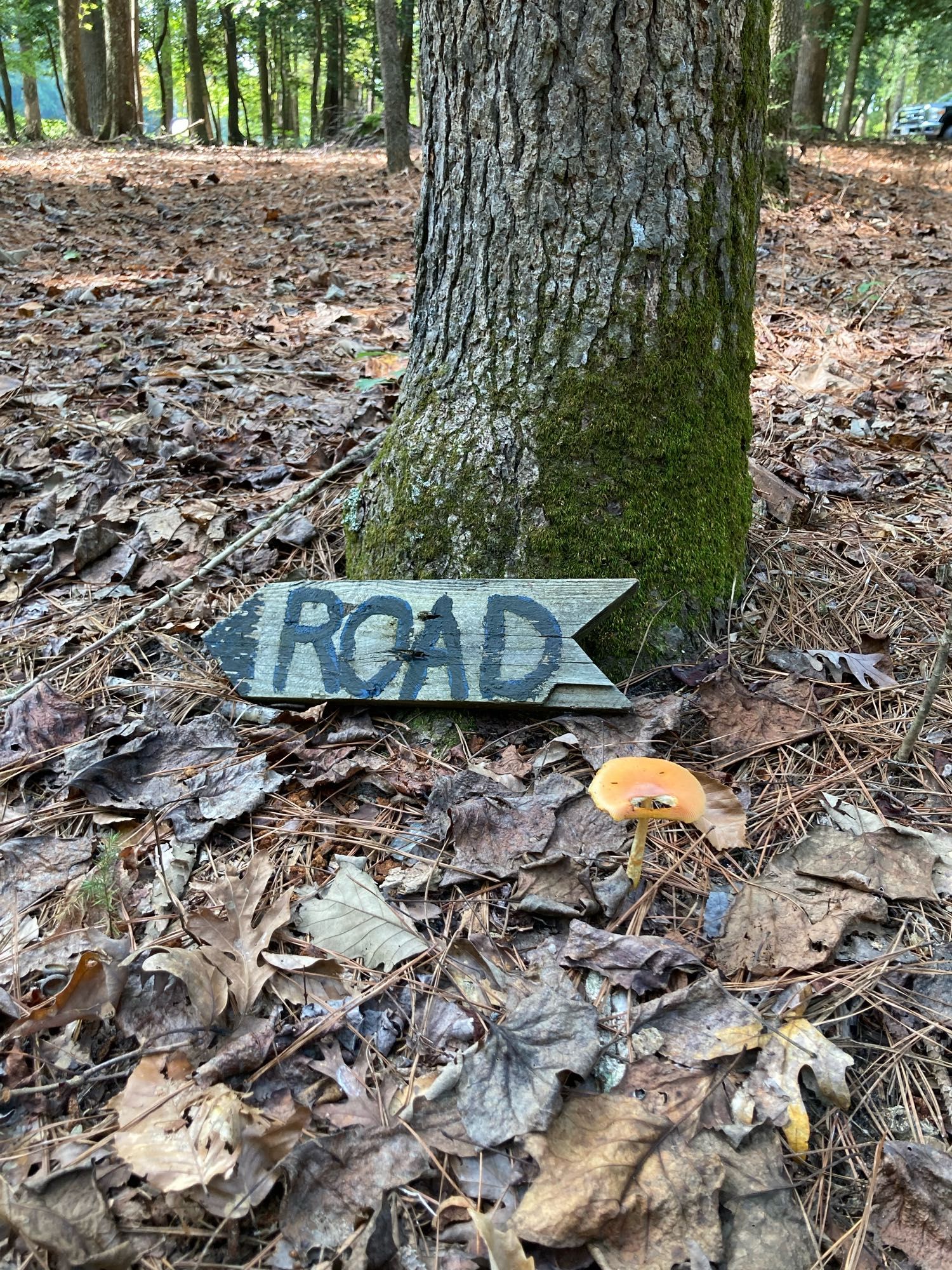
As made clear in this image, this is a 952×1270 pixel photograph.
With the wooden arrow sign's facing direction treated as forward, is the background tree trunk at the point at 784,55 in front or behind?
behind

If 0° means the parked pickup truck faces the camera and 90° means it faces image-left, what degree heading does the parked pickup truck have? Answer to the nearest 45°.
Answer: approximately 45°
